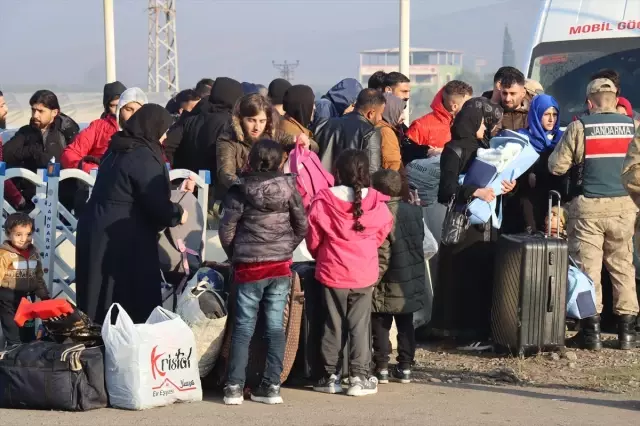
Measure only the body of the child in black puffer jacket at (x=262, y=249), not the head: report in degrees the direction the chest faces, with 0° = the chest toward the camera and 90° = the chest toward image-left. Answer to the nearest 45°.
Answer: approximately 180°

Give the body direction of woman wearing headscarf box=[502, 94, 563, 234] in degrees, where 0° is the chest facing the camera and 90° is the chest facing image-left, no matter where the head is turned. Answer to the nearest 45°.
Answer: approximately 315°

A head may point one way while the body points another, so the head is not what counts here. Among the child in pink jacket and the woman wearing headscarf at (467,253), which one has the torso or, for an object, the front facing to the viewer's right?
the woman wearing headscarf

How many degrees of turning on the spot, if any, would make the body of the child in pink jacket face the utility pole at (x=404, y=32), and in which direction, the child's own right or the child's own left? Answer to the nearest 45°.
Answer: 0° — they already face it

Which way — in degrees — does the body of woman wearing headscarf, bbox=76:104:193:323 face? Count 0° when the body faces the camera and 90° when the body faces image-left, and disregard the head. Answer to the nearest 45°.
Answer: approximately 225°

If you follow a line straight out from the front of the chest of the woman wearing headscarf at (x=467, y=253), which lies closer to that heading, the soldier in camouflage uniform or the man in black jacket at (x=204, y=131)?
the soldier in camouflage uniform

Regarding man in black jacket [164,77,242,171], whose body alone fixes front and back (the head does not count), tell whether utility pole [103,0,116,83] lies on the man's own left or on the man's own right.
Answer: on the man's own left

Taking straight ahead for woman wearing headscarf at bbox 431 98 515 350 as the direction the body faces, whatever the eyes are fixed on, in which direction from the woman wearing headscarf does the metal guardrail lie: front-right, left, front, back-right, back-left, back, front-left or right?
back

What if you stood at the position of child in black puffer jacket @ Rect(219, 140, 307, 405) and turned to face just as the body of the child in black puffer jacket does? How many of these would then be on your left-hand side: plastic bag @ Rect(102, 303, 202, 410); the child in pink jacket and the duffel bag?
2

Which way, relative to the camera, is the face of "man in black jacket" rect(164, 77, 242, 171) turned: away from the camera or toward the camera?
away from the camera
